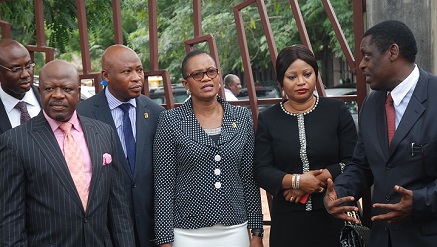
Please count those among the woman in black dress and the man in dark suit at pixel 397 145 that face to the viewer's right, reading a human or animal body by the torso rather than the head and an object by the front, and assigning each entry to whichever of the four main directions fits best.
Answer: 0

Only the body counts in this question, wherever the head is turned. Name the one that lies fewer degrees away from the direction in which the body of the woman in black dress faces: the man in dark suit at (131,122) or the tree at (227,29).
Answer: the man in dark suit

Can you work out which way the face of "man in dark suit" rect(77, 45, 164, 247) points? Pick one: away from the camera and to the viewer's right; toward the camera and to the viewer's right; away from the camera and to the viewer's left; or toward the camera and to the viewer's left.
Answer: toward the camera and to the viewer's right

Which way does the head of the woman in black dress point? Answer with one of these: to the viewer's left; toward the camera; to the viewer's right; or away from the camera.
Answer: toward the camera

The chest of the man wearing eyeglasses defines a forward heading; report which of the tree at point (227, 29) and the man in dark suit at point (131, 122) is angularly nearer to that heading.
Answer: the man in dark suit

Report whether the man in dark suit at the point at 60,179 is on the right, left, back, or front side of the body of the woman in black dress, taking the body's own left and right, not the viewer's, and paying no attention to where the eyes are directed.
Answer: right

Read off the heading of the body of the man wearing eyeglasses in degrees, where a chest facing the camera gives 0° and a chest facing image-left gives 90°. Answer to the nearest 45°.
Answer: approximately 315°

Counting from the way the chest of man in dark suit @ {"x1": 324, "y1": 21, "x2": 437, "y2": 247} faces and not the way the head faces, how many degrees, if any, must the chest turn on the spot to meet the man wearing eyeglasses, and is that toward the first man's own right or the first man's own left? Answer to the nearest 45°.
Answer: approximately 45° to the first man's own right

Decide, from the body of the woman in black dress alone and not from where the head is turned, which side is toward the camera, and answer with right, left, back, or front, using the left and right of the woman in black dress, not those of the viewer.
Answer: front

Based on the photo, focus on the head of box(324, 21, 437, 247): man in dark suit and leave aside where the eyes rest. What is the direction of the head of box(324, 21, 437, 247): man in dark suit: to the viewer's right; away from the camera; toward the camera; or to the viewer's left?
to the viewer's left

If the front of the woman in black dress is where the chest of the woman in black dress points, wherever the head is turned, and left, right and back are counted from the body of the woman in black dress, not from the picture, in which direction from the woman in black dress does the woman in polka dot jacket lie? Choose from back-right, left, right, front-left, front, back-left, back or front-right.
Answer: right
